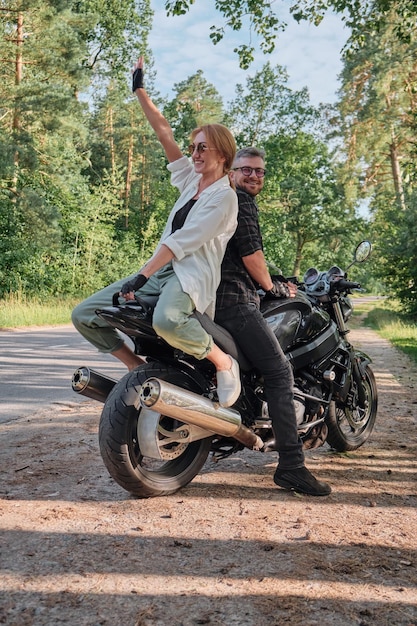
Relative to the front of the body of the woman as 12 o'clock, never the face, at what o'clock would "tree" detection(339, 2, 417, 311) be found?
The tree is roughly at 5 o'clock from the woman.

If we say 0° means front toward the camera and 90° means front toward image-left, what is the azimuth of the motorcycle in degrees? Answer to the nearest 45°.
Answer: approximately 225°

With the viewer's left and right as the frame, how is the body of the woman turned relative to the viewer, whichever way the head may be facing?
facing the viewer and to the left of the viewer
